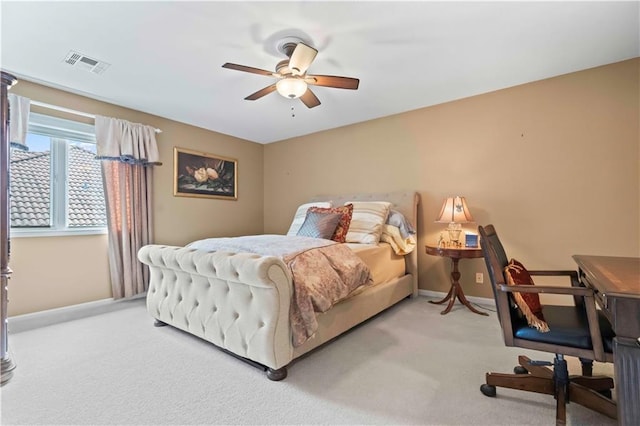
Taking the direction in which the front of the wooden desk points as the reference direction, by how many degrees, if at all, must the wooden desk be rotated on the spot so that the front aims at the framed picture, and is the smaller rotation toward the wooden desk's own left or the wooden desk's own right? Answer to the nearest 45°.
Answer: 0° — it already faces it

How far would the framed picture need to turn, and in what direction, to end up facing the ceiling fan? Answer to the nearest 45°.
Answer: approximately 45° to its right

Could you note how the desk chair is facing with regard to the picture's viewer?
facing to the right of the viewer

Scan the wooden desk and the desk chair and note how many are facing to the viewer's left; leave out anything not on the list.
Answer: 1

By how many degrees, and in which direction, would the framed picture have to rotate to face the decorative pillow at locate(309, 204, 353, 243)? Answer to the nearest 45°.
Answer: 0° — it already faces it

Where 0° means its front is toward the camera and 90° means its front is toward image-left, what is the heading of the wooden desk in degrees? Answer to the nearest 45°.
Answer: approximately 90°

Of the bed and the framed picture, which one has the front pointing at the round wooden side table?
the framed picture

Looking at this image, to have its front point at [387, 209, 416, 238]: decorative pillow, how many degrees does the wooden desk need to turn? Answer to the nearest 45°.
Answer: approximately 45° to its right

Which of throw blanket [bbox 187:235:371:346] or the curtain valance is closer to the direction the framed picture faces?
the throw blanket

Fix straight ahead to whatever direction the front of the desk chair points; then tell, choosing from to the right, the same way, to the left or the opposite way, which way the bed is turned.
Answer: to the right

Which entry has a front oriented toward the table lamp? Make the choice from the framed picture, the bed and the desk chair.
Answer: the framed picture

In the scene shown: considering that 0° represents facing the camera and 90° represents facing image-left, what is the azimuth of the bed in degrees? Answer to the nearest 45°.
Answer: approximately 45°
